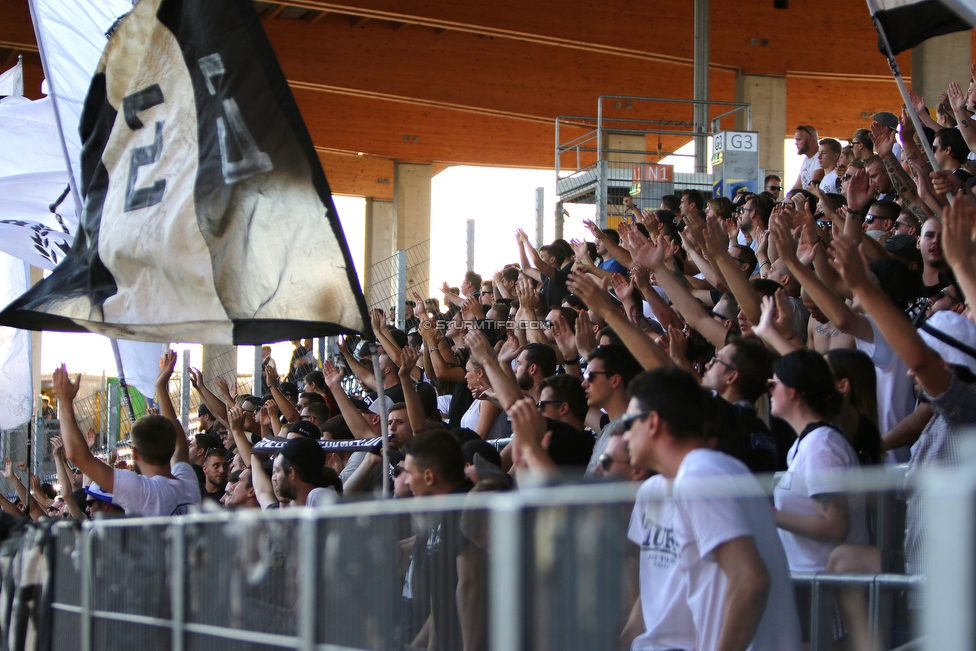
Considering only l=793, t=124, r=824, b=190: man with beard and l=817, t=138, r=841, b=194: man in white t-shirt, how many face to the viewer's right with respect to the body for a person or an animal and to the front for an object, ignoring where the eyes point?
0

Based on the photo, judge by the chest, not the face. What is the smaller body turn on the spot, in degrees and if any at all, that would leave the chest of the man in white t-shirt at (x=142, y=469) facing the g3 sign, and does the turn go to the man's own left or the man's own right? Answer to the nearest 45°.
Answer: approximately 90° to the man's own right

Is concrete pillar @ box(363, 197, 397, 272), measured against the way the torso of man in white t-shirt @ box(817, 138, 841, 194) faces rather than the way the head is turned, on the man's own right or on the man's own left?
on the man's own right

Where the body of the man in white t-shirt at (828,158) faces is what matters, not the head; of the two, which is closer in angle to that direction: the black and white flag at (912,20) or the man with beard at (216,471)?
the man with beard

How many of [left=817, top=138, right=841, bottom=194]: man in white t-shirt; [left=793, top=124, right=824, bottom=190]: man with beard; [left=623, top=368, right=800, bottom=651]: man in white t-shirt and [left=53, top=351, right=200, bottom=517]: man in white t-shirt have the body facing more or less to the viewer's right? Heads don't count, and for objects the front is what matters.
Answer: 0

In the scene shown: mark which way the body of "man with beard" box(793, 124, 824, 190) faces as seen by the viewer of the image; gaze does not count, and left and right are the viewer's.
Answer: facing the viewer and to the left of the viewer

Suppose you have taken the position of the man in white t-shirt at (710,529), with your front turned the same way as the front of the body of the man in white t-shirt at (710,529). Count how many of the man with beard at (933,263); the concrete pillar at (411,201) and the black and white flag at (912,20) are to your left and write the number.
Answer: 0

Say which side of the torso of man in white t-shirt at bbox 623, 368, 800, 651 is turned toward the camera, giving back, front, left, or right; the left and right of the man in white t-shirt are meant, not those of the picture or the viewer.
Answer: left

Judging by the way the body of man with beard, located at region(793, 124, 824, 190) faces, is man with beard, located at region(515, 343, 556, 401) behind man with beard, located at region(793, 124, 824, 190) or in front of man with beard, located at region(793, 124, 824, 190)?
in front

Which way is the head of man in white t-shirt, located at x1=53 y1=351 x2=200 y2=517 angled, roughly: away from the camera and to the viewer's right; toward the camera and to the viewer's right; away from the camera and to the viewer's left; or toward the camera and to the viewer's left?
away from the camera and to the viewer's left

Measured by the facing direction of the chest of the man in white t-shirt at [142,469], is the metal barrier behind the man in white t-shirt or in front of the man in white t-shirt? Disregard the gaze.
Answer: behind

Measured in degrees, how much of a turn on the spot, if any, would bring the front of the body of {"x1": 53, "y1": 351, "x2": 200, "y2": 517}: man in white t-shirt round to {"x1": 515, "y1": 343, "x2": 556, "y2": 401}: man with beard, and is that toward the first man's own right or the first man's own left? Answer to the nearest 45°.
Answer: approximately 135° to the first man's own right

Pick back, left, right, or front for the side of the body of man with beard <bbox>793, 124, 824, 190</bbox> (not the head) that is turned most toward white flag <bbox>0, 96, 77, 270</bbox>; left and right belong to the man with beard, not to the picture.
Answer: front

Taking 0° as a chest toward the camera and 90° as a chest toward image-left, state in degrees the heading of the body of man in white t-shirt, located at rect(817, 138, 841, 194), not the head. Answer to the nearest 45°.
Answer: approximately 45°

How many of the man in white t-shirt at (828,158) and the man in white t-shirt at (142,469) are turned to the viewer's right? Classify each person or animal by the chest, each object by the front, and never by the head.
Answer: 0
